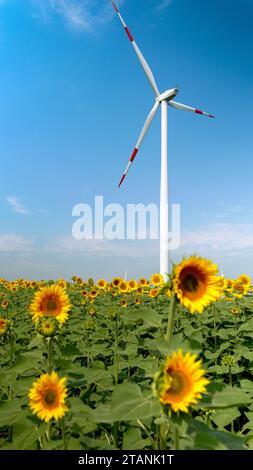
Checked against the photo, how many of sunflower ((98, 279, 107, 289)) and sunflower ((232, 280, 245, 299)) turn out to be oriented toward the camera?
2

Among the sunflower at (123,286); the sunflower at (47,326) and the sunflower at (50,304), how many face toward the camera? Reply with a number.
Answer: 3

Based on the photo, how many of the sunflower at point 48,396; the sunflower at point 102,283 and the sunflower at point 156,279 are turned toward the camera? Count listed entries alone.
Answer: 3

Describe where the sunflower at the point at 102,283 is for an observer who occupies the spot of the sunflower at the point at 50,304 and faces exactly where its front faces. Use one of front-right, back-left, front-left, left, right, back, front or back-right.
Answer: back

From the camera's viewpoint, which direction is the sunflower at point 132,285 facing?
toward the camera

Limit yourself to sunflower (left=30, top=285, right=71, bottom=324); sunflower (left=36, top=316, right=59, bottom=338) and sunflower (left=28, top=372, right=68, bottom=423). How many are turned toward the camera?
3

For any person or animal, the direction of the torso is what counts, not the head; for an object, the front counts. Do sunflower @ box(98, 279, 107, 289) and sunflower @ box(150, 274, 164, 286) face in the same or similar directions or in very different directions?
same or similar directions

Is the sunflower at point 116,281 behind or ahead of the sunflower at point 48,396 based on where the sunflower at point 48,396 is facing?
behind

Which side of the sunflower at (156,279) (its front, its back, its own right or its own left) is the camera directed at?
front

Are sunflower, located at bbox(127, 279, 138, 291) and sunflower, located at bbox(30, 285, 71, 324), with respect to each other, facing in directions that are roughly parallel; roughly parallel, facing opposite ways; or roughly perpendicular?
roughly parallel

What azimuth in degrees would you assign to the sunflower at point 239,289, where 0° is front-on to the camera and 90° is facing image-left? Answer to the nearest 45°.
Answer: approximately 0°
